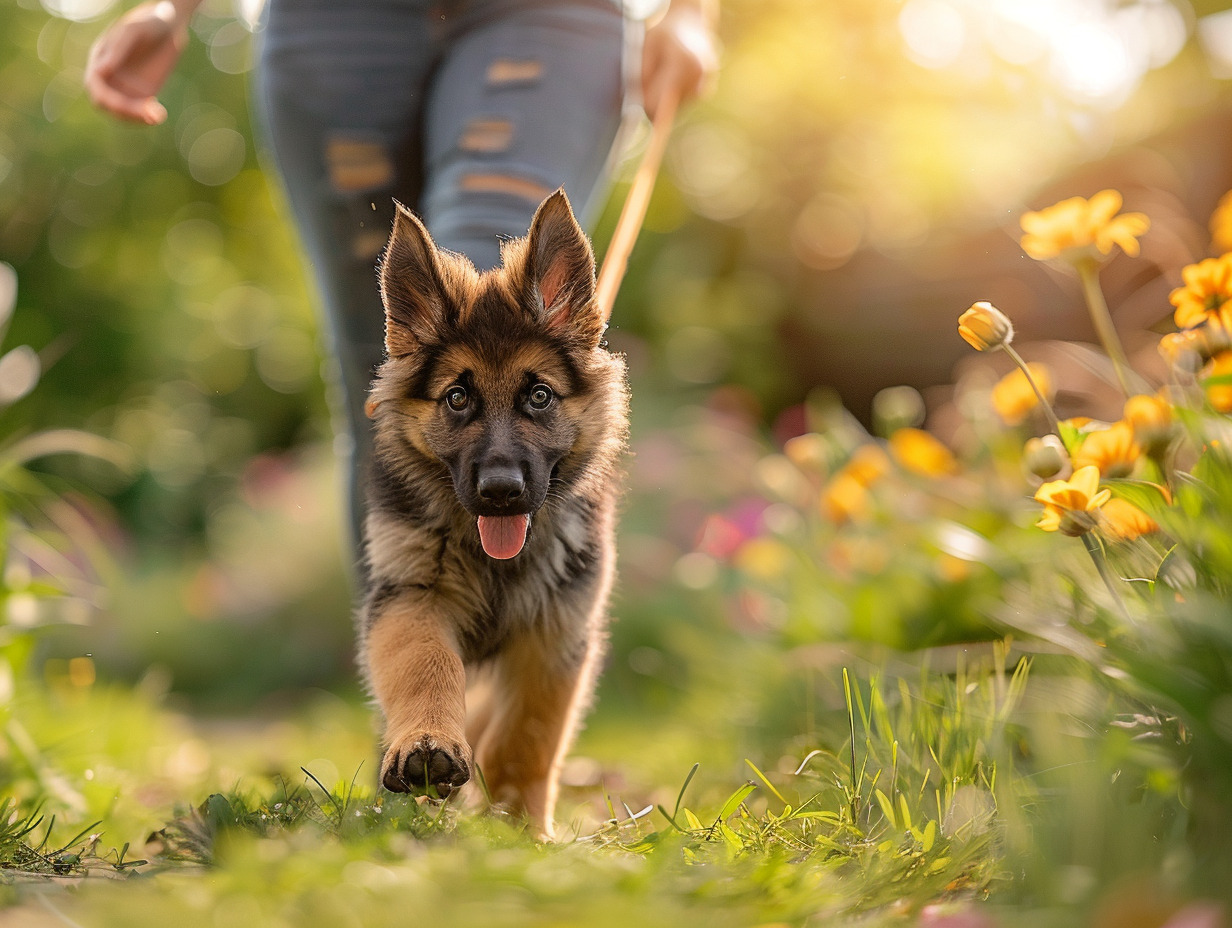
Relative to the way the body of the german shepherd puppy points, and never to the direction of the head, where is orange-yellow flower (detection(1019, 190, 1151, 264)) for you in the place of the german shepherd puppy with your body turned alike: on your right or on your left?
on your left

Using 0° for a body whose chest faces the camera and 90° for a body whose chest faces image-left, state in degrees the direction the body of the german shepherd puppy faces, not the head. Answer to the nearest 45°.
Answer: approximately 0°

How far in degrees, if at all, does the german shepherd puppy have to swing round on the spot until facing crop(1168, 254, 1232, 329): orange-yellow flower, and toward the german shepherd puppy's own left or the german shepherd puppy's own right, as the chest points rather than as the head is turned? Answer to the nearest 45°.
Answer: approximately 90° to the german shepherd puppy's own left

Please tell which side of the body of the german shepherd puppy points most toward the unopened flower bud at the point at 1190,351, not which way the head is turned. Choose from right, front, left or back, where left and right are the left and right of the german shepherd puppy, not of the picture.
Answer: left

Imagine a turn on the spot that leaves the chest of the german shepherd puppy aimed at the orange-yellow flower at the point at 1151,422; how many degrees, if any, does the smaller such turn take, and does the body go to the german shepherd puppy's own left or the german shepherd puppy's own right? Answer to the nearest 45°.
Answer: approximately 90° to the german shepherd puppy's own left

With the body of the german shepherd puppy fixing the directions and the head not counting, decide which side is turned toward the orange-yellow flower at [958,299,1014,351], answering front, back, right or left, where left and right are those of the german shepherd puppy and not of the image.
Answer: left
